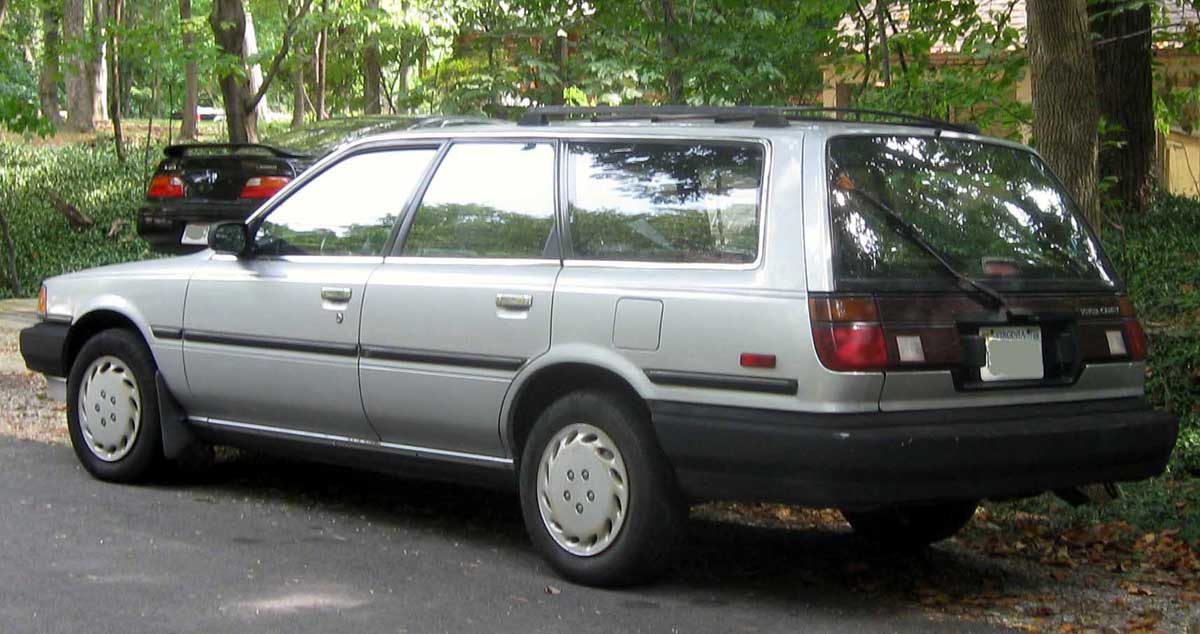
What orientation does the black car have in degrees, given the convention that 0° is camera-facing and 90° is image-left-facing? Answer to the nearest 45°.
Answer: approximately 225°

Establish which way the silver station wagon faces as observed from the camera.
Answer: facing away from the viewer and to the left of the viewer

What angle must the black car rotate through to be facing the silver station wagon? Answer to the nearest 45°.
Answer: approximately 135° to its right

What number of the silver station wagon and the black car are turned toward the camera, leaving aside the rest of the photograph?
0

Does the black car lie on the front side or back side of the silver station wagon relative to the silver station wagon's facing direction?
on the front side
